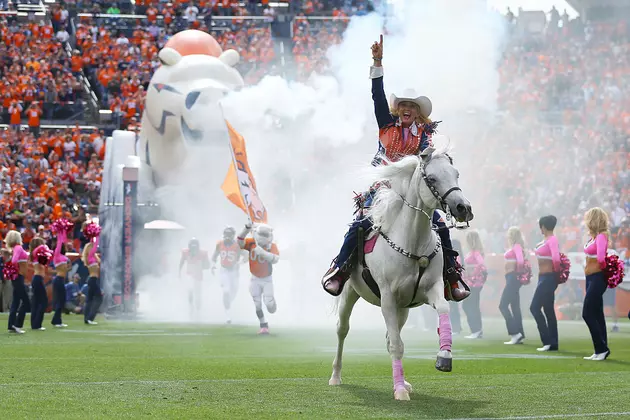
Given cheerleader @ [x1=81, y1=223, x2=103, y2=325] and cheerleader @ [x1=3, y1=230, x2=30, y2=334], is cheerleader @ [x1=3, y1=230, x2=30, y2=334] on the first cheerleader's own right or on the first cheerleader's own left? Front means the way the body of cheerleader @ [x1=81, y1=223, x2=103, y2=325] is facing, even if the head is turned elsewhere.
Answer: on the first cheerleader's own right

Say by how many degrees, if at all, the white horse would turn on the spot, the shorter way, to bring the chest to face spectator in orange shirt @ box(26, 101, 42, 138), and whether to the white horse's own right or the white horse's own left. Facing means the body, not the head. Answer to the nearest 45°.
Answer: approximately 180°

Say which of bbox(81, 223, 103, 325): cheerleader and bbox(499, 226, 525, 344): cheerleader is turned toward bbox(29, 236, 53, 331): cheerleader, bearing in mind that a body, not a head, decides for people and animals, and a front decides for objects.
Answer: bbox(499, 226, 525, 344): cheerleader

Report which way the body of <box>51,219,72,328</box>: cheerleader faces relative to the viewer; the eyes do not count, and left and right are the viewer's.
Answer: facing to the right of the viewer

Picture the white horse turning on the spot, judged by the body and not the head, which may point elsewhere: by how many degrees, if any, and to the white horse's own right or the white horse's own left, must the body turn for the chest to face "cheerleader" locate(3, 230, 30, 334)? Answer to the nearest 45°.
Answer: approximately 180°

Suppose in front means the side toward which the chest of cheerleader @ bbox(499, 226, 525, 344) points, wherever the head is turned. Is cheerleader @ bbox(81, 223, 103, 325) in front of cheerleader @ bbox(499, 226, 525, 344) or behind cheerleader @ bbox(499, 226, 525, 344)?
in front

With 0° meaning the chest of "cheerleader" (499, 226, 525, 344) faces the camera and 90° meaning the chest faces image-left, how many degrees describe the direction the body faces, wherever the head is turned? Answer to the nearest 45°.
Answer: approximately 90°

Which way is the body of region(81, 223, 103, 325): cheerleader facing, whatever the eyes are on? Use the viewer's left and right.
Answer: facing to the right of the viewer
